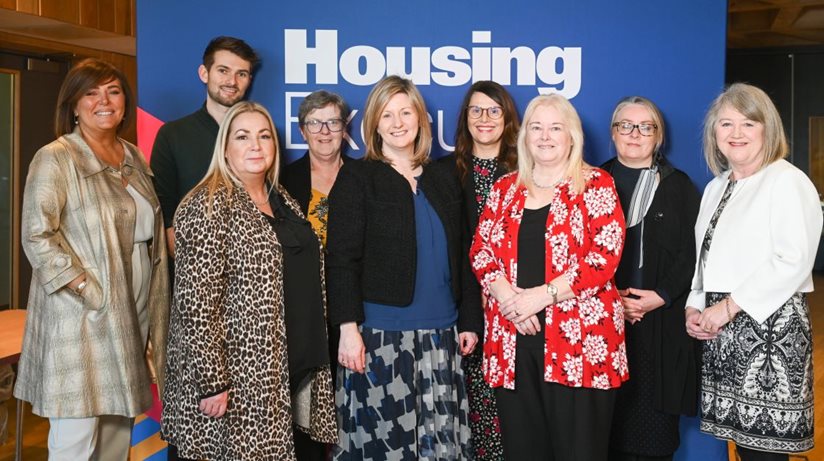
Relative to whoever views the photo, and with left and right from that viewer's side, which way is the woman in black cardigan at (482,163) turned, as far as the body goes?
facing the viewer

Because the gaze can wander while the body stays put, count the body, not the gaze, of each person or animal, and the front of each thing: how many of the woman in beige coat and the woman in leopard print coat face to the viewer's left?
0

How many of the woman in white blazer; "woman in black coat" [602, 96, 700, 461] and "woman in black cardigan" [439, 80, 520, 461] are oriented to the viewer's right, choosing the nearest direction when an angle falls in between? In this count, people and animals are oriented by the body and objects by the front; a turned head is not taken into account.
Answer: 0

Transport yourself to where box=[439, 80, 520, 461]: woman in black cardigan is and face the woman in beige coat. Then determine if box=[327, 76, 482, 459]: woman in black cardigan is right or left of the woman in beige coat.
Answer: left

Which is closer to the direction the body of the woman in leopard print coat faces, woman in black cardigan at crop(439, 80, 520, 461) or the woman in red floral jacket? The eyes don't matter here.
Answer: the woman in red floral jacket

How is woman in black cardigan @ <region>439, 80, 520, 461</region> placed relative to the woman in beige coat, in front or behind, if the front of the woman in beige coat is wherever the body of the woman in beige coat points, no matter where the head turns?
in front

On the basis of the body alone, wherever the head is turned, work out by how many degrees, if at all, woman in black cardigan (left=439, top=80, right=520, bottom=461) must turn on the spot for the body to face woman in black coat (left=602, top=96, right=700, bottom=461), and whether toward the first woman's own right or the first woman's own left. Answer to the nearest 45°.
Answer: approximately 90° to the first woman's own left

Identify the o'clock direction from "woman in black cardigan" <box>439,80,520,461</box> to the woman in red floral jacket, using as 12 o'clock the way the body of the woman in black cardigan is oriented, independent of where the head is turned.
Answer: The woman in red floral jacket is roughly at 11 o'clock from the woman in black cardigan.

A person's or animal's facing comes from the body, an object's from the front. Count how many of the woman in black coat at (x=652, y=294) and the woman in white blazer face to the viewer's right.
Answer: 0

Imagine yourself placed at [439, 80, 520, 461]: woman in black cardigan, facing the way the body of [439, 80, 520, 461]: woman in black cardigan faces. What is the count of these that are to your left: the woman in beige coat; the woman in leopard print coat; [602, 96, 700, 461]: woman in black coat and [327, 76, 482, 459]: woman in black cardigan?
1
